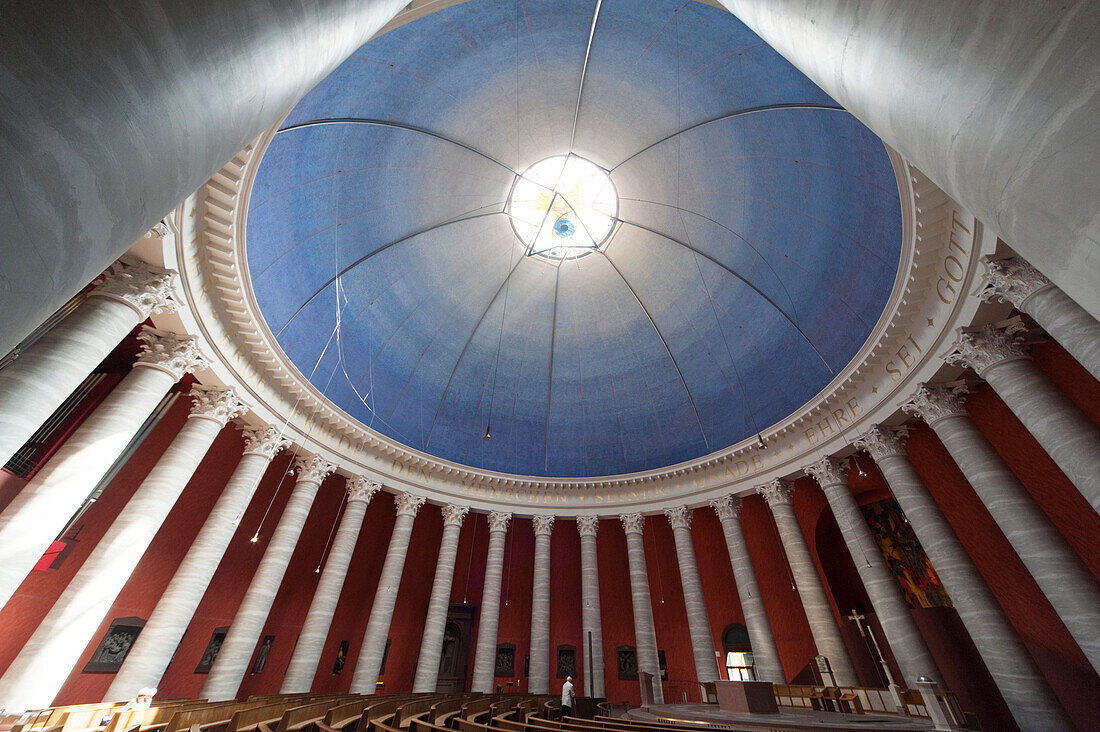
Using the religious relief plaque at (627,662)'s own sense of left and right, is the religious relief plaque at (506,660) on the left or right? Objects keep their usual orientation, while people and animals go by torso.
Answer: on its right

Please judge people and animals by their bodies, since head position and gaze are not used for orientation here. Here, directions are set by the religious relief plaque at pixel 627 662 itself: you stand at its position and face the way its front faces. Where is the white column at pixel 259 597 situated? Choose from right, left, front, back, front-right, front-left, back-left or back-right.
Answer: front-right

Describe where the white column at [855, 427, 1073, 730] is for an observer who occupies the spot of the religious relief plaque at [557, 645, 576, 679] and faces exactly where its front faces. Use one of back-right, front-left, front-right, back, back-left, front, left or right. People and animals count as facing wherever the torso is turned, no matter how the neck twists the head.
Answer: front-left

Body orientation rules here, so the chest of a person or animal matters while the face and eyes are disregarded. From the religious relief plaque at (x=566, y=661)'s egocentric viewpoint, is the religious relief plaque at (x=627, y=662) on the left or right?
on its left

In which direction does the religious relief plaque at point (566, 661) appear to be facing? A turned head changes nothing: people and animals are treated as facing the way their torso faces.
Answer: toward the camera

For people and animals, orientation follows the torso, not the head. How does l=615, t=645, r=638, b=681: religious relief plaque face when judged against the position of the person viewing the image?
facing the viewer

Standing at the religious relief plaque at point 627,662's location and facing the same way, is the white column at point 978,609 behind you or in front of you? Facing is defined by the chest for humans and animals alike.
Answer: in front

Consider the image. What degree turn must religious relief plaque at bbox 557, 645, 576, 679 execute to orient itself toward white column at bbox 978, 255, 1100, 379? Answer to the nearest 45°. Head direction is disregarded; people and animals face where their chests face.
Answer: approximately 45° to its left

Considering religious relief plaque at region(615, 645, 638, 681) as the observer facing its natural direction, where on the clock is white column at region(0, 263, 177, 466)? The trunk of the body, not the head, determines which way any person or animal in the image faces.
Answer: The white column is roughly at 1 o'clock from the religious relief plaque.

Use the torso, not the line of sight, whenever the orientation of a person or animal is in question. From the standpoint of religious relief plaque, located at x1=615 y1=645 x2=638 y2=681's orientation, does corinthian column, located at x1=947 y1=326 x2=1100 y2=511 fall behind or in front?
in front

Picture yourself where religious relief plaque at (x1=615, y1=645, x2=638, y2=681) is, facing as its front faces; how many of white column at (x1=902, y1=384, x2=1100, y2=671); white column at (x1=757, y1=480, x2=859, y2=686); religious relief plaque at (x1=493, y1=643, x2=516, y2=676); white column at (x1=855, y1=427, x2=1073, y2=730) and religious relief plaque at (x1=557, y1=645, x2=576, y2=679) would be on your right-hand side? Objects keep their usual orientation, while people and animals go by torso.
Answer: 2

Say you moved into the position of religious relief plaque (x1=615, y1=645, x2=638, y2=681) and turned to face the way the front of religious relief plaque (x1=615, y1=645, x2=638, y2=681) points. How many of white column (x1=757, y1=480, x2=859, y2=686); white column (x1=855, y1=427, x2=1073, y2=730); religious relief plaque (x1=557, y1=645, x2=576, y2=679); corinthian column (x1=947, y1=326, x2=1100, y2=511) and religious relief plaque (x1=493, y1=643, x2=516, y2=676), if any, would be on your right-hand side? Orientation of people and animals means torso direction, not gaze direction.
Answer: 2

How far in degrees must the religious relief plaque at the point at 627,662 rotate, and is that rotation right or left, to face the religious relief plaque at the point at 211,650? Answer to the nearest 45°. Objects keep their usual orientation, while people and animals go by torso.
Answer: approximately 45° to its right

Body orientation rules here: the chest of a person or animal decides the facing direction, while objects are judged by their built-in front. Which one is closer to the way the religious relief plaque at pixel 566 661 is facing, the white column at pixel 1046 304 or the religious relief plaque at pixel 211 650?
the white column

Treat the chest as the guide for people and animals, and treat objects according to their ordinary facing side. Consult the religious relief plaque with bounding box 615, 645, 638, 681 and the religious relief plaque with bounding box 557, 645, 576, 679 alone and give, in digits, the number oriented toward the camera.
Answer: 2
